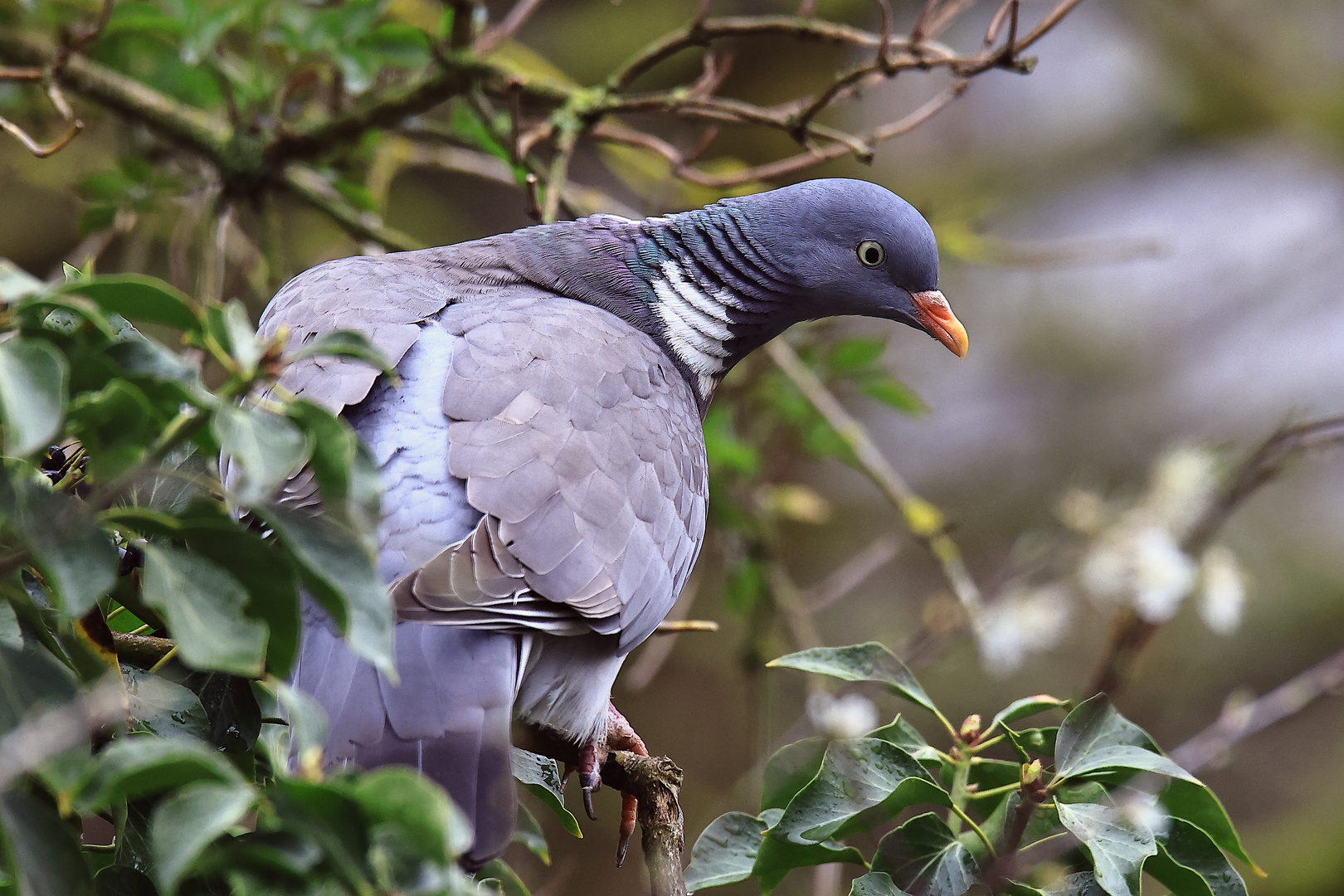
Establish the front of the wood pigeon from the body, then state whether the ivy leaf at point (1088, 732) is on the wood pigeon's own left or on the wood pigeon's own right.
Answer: on the wood pigeon's own right

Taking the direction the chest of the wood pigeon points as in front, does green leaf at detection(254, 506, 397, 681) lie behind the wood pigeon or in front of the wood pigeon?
behind

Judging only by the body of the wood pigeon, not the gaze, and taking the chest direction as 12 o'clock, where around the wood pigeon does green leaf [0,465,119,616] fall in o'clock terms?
The green leaf is roughly at 5 o'clock from the wood pigeon.

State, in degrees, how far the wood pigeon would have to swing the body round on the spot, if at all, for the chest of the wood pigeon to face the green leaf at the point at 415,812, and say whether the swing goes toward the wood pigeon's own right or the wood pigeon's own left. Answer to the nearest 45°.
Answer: approximately 135° to the wood pigeon's own right

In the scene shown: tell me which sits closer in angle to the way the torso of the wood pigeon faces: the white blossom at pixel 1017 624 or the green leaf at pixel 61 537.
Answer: the white blossom

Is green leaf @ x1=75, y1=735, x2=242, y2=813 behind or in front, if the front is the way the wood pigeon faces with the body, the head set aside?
behind

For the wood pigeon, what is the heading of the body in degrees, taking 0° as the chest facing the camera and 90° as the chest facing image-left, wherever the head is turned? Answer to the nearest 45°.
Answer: approximately 225°

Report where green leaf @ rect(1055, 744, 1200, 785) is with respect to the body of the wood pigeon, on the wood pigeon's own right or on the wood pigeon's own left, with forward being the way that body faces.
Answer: on the wood pigeon's own right

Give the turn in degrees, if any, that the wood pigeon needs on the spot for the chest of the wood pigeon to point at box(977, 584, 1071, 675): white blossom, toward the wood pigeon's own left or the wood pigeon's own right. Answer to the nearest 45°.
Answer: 0° — it already faces it
